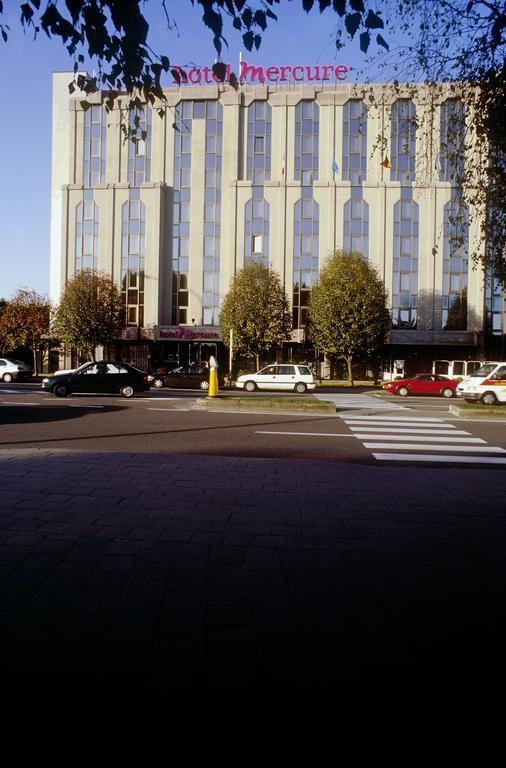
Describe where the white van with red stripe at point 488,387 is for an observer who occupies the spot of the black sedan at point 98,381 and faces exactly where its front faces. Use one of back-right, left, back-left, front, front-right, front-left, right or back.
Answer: back

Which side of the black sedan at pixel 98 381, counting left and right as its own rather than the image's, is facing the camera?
left

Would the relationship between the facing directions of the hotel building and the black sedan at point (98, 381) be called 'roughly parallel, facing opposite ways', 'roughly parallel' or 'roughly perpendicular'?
roughly perpendicular

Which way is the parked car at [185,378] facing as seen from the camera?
to the viewer's left

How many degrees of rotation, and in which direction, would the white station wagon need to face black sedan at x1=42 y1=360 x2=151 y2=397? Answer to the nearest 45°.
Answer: approximately 45° to its left

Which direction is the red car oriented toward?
to the viewer's left

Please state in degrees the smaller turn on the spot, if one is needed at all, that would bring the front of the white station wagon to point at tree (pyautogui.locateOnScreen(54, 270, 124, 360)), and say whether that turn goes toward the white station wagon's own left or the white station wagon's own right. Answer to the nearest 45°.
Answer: approximately 45° to the white station wagon's own right

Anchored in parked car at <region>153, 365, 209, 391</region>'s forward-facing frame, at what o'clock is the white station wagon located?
The white station wagon is roughly at 7 o'clock from the parked car.
